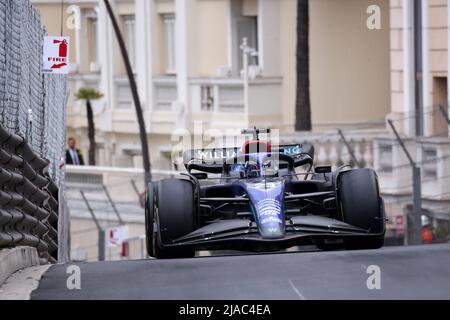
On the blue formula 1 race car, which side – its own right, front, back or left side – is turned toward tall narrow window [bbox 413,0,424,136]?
back

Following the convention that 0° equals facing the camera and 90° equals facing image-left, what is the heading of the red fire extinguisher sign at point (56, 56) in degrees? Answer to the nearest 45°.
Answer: approximately 0°

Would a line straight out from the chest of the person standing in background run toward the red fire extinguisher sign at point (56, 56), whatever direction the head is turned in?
yes

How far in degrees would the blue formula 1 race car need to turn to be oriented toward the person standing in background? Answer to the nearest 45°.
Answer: approximately 180°

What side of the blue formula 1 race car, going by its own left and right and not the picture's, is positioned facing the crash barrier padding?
right

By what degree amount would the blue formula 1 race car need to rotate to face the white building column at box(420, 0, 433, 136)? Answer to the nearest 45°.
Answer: approximately 180°

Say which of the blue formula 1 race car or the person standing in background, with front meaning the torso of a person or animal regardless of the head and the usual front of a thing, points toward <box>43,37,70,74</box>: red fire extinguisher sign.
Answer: the person standing in background
